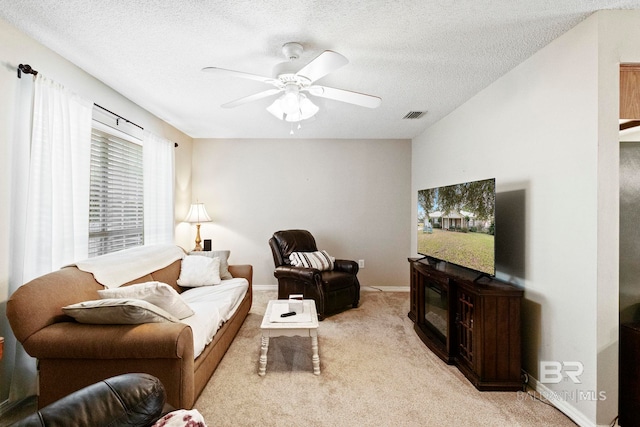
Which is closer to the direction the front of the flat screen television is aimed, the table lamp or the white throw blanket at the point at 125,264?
the white throw blanket

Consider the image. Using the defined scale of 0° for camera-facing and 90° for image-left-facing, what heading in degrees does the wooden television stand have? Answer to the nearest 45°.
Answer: approximately 45°

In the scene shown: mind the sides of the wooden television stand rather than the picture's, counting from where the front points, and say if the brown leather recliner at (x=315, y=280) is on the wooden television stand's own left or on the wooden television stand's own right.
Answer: on the wooden television stand's own right

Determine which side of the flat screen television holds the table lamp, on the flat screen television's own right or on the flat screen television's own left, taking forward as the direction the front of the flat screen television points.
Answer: on the flat screen television's own right

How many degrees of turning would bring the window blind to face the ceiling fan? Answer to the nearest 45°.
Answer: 0° — it already faces it

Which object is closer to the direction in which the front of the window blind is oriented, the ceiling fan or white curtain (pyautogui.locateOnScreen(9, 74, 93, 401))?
the ceiling fan

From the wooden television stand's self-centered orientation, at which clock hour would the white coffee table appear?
The white coffee table is roughly at 1 o'clock from the wooden television stand.

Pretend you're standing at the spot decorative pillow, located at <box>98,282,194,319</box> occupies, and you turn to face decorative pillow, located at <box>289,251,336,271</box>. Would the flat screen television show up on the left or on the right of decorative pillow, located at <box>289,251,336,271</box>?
right

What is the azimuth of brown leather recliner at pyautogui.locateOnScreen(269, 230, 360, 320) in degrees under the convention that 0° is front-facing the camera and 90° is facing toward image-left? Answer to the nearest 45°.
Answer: approximately 315°

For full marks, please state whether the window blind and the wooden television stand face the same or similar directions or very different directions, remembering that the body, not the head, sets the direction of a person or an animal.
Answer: very different directions

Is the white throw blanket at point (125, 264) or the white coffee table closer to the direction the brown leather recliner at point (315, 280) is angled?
the white coffee table

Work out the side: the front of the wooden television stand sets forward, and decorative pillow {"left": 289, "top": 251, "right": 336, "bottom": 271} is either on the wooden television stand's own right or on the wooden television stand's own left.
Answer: on the wooden television stand's own right
